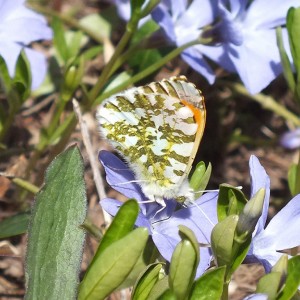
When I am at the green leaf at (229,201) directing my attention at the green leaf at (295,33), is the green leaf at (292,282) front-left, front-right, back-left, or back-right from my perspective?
back-right

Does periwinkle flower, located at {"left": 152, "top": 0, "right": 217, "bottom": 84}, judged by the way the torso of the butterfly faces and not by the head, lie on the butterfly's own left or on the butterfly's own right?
on the butterfly's own left

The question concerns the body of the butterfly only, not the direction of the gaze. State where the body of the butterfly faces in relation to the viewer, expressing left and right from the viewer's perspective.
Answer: facing to the right of the viewer
